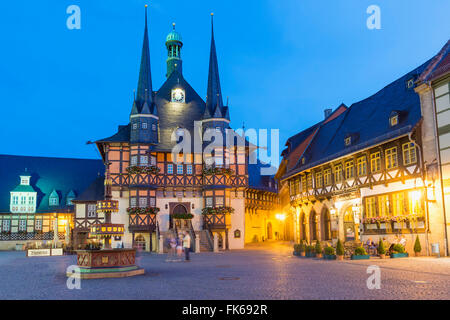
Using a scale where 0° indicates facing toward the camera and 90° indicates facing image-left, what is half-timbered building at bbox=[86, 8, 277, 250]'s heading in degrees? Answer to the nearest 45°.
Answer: approximately 0°

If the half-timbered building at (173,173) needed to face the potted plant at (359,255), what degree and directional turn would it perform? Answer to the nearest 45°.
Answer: approximately 45° to its left

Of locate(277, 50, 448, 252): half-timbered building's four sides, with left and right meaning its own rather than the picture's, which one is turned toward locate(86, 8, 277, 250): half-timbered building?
right

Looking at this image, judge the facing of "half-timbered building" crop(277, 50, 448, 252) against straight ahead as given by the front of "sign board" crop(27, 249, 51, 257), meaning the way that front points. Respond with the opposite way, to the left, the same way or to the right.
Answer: to the right

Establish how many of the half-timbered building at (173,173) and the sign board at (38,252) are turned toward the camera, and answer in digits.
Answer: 2

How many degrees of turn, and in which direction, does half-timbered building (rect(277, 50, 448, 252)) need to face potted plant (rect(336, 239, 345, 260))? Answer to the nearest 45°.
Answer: approximately 45° to its left

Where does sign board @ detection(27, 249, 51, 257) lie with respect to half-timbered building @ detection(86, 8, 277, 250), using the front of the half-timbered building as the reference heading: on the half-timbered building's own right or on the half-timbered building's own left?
on the half-timbered building's own right

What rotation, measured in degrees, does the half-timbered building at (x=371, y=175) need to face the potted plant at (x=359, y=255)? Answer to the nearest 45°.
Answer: approximately 45° to its left
